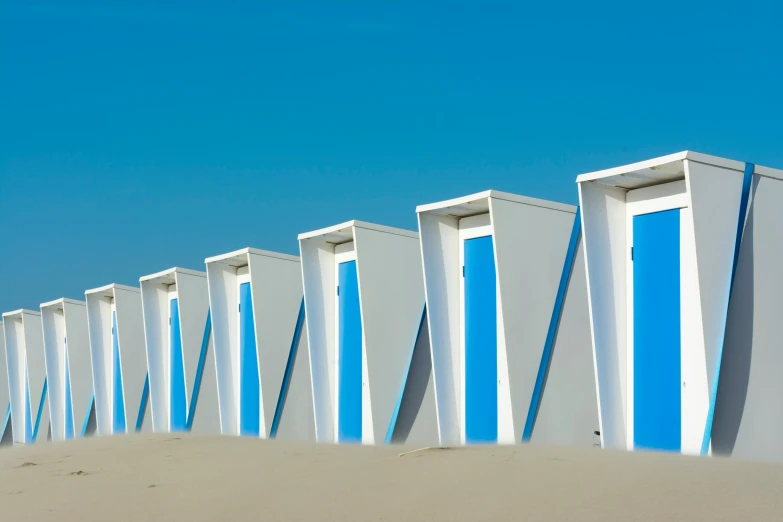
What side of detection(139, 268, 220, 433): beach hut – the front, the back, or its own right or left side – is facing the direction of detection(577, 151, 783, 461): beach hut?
left

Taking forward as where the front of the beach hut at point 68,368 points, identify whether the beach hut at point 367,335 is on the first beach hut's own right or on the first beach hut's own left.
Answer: on the first beach hut's own left

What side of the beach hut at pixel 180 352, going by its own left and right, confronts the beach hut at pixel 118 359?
right

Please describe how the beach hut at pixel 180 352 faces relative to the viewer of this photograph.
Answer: facing the viewer and to the left of the viewer

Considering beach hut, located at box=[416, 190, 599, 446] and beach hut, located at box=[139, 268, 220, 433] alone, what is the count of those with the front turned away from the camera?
0

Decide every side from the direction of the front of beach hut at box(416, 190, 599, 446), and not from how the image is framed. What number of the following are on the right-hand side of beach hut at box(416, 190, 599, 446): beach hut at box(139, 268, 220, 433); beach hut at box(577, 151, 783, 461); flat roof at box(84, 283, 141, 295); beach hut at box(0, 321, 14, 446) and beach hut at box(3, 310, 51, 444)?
4

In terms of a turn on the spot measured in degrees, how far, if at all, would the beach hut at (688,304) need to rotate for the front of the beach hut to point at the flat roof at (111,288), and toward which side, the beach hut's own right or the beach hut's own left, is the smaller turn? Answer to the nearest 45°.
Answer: approximately 90° to the beach hut's own right

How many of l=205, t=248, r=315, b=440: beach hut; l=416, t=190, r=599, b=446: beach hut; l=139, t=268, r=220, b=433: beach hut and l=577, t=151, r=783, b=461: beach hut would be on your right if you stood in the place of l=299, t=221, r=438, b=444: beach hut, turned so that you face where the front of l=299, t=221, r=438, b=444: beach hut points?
2

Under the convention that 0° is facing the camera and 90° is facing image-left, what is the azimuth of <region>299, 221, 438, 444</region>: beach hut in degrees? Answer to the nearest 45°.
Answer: approximately 45°
